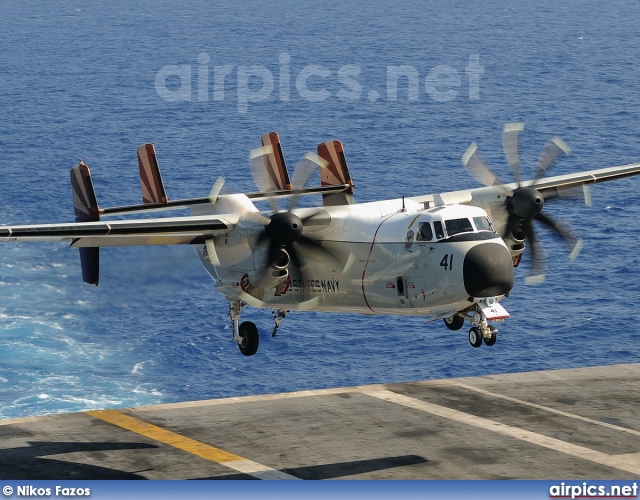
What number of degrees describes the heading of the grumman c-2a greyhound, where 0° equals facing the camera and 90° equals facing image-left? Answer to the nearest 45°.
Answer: approximately 315°
